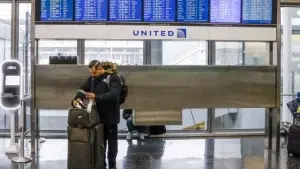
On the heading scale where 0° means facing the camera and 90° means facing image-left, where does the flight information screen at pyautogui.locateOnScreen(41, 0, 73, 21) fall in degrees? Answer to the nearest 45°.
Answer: approximately 0°

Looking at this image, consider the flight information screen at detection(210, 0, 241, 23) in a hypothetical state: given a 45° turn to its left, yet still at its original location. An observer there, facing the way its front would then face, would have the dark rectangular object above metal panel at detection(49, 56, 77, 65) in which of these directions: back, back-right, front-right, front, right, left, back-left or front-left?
back-right

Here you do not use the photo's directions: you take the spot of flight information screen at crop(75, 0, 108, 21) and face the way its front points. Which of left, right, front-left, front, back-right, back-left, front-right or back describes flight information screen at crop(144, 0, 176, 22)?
left

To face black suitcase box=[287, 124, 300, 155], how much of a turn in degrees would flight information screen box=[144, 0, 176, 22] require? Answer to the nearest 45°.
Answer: approximately 90° to its left

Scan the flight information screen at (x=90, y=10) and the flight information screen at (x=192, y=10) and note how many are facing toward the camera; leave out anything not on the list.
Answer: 2

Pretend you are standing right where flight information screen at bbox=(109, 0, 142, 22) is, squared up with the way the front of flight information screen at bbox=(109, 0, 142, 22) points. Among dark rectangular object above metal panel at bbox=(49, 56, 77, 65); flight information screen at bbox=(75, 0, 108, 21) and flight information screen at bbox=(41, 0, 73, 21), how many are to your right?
3

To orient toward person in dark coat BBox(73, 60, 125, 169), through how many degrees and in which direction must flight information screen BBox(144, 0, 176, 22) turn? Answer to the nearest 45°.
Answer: approximately 45° to its right

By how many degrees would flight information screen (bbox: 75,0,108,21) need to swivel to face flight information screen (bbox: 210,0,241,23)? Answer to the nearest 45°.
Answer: approximately 90° to its left

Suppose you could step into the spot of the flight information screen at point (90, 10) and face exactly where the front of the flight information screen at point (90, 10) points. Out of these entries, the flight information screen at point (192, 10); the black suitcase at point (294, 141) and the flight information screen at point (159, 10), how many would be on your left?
3
